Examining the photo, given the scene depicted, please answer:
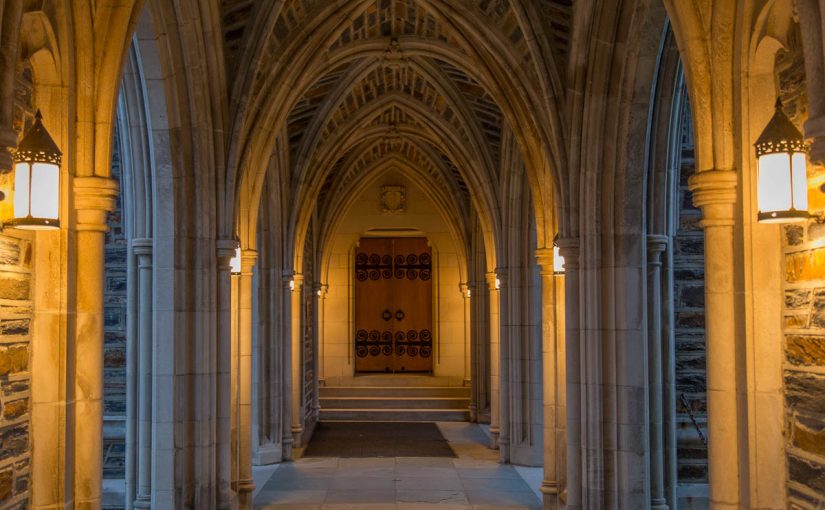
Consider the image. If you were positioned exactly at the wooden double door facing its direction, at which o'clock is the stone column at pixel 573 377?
The stone column is roughly at 12 o'clock from the wooden double door.

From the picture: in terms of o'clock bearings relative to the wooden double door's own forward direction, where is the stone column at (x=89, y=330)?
The stone column is roughly at 12 o'clock from the wooden double door.

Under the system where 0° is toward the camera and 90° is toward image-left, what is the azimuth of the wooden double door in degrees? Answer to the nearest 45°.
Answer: approximately 0°

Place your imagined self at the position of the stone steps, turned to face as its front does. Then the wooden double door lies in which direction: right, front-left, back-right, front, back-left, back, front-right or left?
back

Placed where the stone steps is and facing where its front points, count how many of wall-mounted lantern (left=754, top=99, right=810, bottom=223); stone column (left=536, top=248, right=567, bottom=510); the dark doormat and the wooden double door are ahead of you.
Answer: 3

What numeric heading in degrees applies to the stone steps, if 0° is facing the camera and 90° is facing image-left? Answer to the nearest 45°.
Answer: approximately 0°

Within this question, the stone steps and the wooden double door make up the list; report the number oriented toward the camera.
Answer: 2

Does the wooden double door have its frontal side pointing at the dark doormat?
yes
